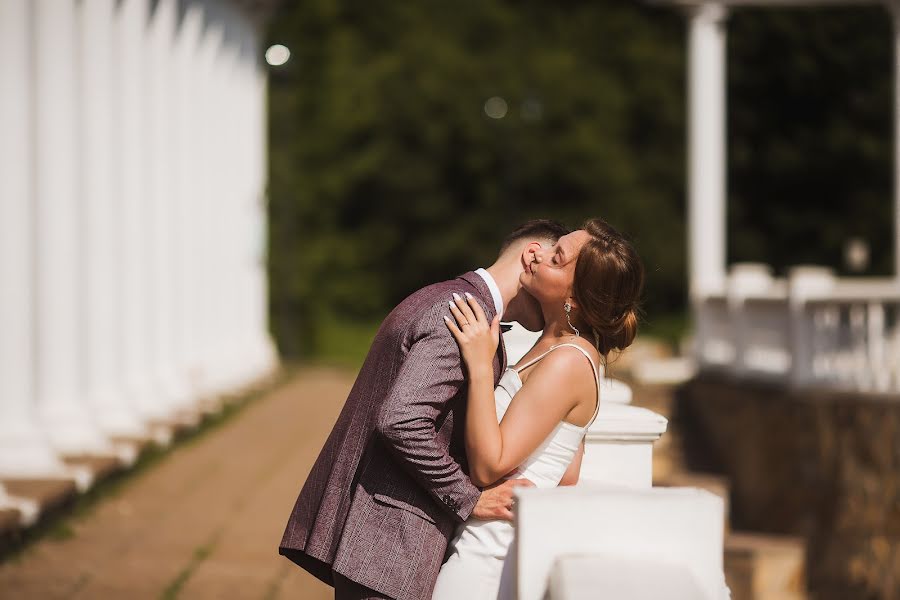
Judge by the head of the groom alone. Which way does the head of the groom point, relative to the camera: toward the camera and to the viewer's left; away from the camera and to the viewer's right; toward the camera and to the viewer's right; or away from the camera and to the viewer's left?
away from the camera and to the viewer's right

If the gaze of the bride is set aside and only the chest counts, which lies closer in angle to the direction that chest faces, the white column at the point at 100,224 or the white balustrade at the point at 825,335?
the white column

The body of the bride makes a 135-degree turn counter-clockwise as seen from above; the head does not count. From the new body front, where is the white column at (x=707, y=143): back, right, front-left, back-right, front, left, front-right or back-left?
back-left

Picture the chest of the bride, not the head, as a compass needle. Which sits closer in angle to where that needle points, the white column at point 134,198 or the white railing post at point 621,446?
the white column

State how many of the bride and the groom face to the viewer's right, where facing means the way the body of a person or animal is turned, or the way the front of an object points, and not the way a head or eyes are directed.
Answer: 1

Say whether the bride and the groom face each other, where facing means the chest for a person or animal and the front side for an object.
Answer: yes

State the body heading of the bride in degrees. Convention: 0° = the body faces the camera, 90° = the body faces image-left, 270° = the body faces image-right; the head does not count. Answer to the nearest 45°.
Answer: approximately 90°

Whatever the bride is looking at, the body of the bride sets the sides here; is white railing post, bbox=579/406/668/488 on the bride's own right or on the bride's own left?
on the bride's own right

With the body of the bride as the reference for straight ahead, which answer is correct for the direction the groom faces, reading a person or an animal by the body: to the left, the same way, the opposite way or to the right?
the opposite way

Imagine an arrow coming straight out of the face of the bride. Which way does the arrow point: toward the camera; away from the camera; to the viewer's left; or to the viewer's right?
to the viewer's left

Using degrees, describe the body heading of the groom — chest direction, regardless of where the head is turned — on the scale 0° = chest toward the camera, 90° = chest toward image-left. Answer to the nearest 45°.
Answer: approximately 270°
